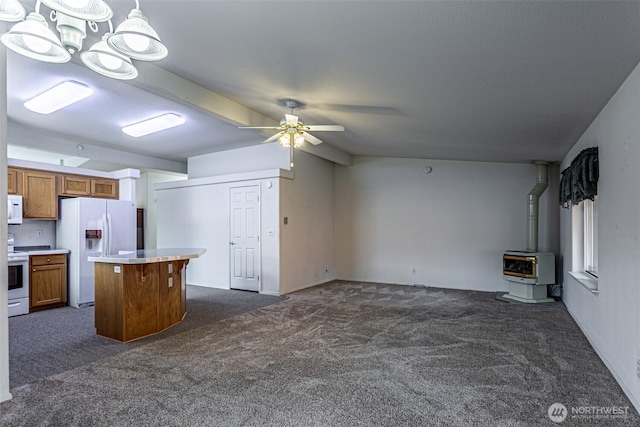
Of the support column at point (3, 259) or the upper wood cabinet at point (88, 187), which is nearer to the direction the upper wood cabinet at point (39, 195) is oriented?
the support column

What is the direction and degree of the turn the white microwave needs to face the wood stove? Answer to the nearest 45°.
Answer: approximately 45° to its left

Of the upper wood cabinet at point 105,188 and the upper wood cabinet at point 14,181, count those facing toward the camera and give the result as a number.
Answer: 2

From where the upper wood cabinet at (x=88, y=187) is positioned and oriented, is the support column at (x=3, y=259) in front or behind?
in front

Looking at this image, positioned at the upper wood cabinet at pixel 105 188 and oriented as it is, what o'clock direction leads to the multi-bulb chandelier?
The multi-bulb chandelier is roughly at 12 o'clock from the upper wood cabinet.

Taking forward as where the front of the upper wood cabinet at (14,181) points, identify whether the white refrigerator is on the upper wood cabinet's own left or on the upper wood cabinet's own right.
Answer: on the upper wood cabinet's own left

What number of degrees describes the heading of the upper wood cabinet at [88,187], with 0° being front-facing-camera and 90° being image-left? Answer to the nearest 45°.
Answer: approximately 0°

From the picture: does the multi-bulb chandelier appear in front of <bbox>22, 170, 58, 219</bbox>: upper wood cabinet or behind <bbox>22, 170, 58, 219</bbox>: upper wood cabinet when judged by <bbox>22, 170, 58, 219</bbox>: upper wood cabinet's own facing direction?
in front

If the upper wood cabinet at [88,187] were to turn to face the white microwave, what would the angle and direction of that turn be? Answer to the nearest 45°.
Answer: approximately 45° to its right
